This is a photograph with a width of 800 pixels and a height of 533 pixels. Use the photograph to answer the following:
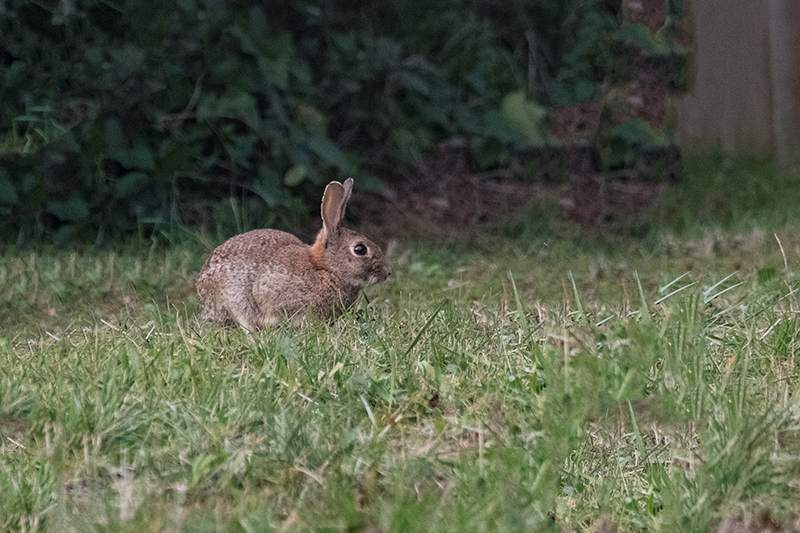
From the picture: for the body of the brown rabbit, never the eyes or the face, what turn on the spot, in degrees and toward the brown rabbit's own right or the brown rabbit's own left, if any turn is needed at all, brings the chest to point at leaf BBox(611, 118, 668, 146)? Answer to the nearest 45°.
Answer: approximately 45° to the brown rabbit's own left

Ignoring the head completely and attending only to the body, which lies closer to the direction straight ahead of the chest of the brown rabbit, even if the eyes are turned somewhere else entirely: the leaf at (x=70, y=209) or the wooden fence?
the wooden fence

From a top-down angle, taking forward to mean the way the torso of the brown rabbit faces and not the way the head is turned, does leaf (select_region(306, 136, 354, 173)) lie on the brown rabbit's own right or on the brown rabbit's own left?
on the brown rabbit's own left

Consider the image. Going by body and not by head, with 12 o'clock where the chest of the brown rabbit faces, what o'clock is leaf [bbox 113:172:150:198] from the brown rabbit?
The leaf is roughly at 8 o'clock from the brown rabbit.

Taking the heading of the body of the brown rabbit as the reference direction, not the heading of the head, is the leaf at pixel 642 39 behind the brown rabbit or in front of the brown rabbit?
in front

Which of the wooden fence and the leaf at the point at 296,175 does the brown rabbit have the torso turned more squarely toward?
the wooden fence

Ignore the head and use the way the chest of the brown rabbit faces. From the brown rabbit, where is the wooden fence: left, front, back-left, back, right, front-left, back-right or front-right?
front-left

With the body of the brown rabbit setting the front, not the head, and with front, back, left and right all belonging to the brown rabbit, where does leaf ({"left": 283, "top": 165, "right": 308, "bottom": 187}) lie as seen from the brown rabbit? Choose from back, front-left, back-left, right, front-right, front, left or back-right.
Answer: left

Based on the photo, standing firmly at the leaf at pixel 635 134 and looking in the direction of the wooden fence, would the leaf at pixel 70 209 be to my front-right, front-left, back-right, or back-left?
back-left

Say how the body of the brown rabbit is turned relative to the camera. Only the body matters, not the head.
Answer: to the viewer's right

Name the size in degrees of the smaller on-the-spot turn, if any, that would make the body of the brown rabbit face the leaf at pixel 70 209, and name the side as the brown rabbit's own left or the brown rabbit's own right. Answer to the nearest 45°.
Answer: approximately 135° to the brown rabbit's own left

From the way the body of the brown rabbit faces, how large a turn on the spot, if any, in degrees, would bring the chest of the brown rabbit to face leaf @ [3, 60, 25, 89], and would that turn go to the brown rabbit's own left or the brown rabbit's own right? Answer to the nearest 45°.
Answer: approximately 135° to the brown rabbit's own left

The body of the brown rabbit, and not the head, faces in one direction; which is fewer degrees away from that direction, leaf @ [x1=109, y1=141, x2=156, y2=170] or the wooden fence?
the wooden fence

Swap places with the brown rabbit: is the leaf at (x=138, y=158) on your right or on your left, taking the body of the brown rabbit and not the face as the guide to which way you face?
on your left

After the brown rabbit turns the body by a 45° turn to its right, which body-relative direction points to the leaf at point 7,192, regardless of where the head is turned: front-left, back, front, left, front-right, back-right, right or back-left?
back
